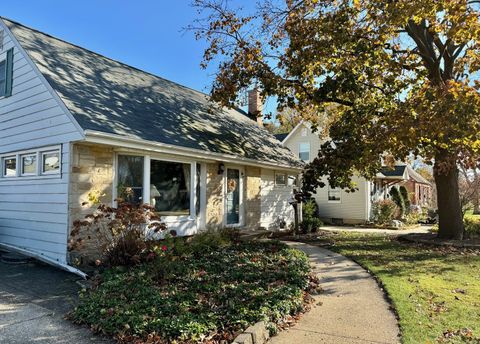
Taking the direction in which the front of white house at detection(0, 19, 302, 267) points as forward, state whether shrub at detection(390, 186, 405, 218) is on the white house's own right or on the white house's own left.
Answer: on the white house's own left

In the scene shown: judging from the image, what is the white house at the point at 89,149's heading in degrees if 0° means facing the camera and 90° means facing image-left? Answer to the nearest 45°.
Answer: approximately 315°

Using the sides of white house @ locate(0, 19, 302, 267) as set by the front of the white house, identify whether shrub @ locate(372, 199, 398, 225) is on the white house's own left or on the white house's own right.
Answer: on the white house's own left

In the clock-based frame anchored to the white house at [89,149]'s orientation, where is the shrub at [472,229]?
The shrub is roughly at 10 o'clock from the white house.

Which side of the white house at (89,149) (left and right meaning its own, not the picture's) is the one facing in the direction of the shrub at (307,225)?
left

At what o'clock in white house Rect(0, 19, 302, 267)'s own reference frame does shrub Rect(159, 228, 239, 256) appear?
The shrub is roughly at 11 o'clock from the white house.

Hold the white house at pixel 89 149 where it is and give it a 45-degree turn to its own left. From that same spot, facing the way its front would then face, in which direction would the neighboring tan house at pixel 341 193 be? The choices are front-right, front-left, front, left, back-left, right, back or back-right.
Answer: front-left

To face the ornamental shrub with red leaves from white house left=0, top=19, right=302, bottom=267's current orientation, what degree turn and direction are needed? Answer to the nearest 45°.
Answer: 0° — it already faces it

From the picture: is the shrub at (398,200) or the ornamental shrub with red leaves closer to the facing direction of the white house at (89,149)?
the ornamental shrub with red leaves
